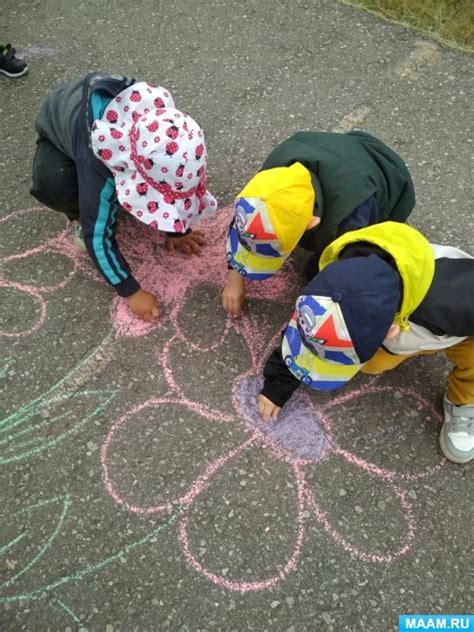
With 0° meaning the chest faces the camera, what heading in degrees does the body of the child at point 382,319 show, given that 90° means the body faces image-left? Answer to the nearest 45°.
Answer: approximately 45°

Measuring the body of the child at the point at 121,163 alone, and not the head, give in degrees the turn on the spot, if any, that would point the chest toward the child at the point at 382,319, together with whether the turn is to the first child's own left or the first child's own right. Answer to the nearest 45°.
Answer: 0° — they already face them

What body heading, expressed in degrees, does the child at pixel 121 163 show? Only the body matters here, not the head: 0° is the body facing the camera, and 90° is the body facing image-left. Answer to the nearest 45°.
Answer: approximately 315°

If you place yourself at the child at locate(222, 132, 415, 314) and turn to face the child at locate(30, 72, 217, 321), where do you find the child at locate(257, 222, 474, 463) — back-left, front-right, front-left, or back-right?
back-left

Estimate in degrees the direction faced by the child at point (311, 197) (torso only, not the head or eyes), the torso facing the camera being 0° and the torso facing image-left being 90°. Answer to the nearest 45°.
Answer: approximately 45°

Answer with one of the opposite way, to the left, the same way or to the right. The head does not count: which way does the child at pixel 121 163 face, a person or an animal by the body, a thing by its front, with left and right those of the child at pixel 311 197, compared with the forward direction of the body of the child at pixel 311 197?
to the left
